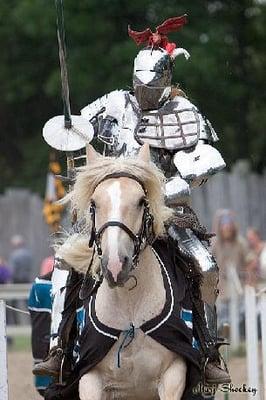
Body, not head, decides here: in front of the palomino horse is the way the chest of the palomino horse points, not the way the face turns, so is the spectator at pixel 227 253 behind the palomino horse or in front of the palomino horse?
behind

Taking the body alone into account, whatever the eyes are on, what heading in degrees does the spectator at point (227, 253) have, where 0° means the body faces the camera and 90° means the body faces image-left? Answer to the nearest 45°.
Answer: approximately 0°

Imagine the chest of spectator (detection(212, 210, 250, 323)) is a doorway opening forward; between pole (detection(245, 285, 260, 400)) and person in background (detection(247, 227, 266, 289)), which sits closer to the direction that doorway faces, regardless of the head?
the pole

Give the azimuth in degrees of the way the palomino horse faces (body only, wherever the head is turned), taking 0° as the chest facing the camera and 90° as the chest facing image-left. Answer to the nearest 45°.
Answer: approximately 0°

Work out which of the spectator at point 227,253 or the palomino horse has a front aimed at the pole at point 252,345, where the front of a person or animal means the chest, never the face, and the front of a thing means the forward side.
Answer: the spectator

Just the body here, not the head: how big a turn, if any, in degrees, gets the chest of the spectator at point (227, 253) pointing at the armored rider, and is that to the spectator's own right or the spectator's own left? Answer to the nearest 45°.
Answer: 0° — they already face them

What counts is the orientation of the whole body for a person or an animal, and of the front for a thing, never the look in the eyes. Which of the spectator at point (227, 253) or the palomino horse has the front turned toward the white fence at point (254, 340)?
the spectator

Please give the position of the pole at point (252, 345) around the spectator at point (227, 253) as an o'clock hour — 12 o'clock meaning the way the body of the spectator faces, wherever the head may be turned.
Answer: The pole is roughly at 12 o'clock from the spectator.

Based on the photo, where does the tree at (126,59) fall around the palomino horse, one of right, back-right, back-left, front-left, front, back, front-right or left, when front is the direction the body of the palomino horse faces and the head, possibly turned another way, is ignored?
back
